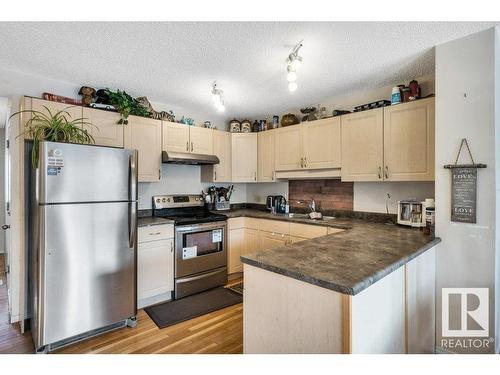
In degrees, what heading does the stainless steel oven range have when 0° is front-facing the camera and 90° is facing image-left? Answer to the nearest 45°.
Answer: approximately 315°

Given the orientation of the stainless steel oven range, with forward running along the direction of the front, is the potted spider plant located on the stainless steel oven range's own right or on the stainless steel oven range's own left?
on the stainless steel oven range's own right

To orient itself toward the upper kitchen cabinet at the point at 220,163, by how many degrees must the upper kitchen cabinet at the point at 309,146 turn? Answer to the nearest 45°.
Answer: approximately 45° to its right

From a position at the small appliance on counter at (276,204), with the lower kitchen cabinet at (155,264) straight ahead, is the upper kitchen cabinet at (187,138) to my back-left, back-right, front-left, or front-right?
front-right

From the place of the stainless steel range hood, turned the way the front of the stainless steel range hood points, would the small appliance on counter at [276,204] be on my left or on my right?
on my left

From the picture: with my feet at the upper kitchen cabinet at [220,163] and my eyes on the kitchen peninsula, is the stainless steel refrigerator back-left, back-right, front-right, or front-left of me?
front-right

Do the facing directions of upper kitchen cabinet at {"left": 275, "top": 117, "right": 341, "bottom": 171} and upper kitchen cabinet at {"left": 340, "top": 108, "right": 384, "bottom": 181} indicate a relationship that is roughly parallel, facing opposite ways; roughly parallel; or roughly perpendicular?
roughly parallel

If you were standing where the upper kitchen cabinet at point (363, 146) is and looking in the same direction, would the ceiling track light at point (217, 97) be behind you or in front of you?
in front

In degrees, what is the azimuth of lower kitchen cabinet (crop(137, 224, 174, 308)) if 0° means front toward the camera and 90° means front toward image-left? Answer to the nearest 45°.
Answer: approximately 315°

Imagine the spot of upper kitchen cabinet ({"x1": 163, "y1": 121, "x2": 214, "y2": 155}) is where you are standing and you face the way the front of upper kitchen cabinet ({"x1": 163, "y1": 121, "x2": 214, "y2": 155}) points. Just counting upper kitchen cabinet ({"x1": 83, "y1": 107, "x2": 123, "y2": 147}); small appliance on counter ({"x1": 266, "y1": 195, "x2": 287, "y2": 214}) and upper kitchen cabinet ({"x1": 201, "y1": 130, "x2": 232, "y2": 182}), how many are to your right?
1

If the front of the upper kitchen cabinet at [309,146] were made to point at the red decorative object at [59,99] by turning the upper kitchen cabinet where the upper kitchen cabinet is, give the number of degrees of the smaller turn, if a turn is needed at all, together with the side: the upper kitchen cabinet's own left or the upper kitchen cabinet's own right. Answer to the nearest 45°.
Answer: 0° — it already faces it

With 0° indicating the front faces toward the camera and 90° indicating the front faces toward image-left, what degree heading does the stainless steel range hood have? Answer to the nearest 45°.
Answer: approximately 315°
